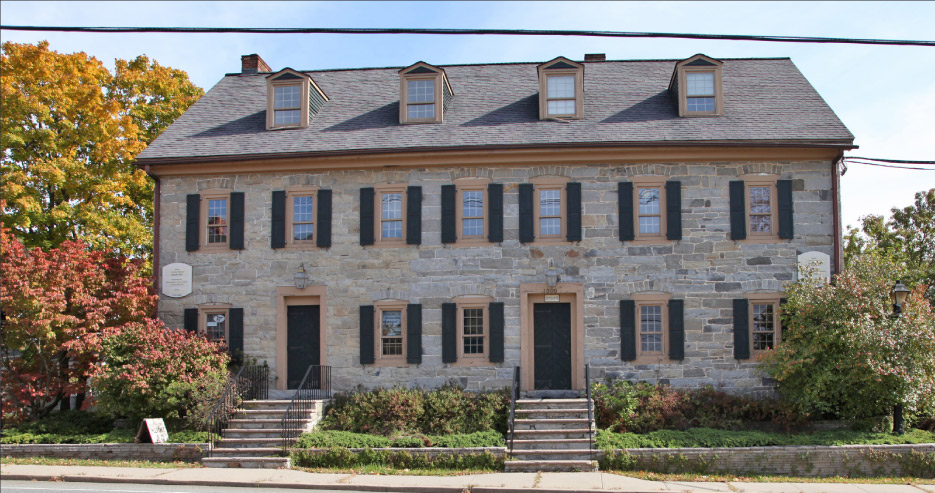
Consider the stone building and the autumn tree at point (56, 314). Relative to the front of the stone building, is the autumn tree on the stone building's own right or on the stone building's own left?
on the stone building's own right

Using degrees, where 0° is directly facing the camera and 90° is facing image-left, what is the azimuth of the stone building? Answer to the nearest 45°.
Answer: approximately 0°

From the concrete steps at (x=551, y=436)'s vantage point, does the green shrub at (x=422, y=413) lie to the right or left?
on its right

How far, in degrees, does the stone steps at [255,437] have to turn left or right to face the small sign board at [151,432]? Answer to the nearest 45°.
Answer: approximately 90° to its right

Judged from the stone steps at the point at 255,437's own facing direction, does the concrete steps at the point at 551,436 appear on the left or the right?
on its left

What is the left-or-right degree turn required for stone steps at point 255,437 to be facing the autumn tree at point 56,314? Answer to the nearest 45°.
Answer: approximately 135° to its right

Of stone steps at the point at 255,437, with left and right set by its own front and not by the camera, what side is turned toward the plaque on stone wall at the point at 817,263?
left

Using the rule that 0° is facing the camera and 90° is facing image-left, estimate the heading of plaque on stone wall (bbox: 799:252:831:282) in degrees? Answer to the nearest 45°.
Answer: approximately 0°

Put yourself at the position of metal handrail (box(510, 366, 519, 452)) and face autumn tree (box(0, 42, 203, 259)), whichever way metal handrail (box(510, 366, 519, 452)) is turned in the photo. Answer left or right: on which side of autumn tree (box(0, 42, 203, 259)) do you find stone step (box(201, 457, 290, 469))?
left
